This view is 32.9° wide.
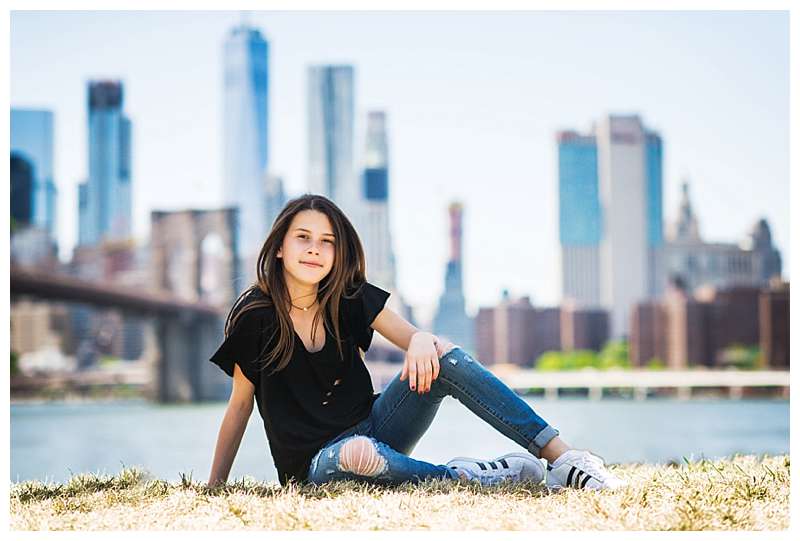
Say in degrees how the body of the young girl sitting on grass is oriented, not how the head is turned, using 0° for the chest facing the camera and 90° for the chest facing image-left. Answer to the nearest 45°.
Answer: approximately 315°
